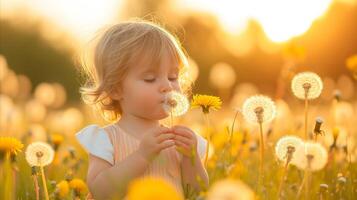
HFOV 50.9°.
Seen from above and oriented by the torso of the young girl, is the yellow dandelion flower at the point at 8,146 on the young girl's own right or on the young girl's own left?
on the young girl's own right

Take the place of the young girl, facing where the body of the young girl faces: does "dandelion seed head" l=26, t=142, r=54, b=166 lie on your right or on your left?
on your right

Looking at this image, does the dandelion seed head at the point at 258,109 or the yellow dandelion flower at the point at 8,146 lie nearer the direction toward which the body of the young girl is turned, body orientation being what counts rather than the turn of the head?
the dandelion seed head

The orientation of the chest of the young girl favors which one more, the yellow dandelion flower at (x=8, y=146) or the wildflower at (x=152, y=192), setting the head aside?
the wildflower

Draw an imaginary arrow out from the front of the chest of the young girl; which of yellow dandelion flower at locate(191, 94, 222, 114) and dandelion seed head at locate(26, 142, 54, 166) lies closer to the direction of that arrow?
the yellow dandelion flower

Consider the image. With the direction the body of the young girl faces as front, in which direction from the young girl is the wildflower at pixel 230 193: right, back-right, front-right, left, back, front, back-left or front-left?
front-right

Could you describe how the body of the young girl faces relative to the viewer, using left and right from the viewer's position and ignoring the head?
facing the viewer and to the right of the viewer

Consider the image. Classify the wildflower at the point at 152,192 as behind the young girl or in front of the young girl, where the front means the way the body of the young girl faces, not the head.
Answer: in front

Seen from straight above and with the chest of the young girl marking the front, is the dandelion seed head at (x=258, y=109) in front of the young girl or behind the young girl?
in front

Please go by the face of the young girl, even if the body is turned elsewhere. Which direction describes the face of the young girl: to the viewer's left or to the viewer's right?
to the viewer's right
